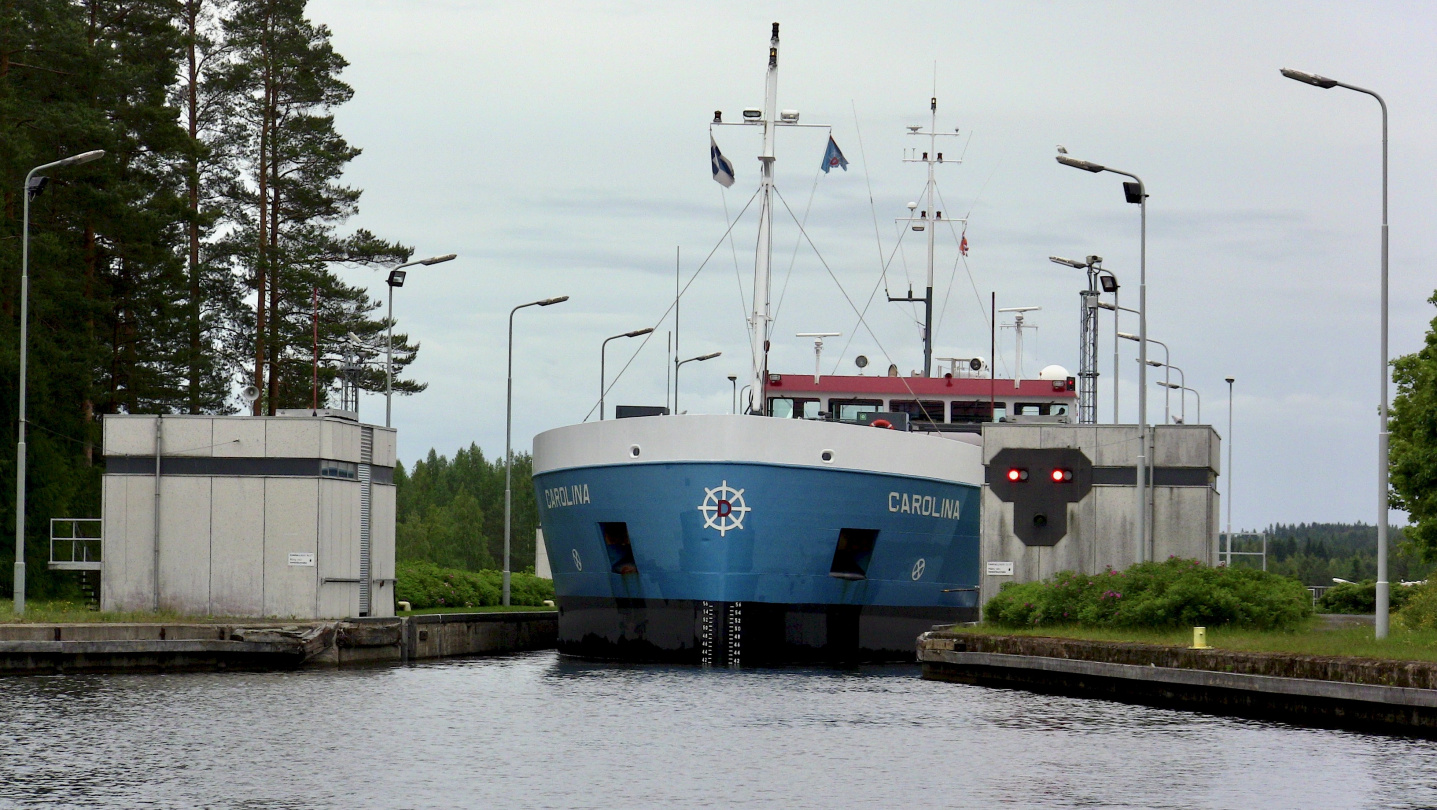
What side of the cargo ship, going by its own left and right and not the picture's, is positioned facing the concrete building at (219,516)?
right

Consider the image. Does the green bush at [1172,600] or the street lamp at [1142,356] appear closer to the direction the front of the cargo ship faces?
the green bush

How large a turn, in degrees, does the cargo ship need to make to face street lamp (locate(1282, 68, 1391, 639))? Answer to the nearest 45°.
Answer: approximately 45° to its left

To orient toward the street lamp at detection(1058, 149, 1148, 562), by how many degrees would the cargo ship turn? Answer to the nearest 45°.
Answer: approximately 90° to its left

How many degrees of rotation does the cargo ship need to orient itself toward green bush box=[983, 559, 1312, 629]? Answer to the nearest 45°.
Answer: approximately 45° to its left

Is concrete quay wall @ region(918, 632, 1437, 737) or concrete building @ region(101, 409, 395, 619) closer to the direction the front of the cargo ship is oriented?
the concrete quay wall

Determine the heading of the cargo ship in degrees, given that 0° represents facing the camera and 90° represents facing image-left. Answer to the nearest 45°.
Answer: approximately 0°
